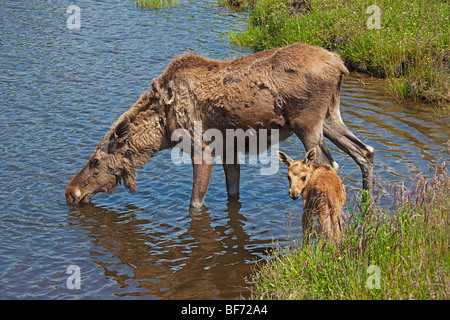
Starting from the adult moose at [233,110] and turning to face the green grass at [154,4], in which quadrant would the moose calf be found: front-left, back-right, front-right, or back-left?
back-right

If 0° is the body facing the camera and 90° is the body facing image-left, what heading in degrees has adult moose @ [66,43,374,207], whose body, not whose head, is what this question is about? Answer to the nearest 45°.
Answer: approximately 90°

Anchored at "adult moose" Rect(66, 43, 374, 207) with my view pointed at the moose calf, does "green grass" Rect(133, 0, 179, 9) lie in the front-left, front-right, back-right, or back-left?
back-left

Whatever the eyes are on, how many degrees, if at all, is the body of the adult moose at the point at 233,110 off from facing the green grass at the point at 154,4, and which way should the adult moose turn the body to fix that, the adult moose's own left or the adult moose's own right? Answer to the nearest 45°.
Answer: approximately 90° to the adult moose's own right

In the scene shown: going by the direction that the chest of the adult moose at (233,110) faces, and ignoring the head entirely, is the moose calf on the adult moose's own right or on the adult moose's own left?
on the adult moose's own left

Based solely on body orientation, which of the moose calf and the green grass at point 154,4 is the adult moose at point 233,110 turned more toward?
the green grass
